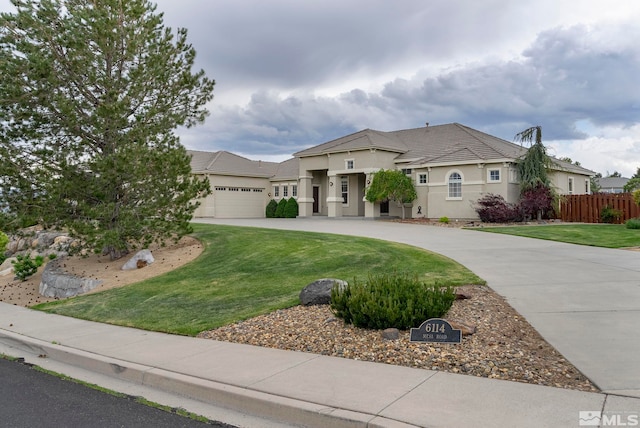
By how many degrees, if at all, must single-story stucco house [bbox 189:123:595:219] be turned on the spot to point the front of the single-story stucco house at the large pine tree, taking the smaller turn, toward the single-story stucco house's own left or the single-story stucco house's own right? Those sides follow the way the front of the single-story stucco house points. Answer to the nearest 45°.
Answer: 0° — it already faces it

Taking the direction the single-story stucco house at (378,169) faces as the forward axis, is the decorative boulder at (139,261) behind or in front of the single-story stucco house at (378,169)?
in front

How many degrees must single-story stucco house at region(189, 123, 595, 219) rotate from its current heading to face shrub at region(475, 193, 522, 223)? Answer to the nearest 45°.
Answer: approximately 45° to its left

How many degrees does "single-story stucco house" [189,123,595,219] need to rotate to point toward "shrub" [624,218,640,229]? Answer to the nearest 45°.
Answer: approximately 45° to its left

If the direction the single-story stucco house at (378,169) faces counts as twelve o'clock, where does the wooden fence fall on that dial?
The wooden fence is roughly at 10 o'clock from the single-story stucco house.

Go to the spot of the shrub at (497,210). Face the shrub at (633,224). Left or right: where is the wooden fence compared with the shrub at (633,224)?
left

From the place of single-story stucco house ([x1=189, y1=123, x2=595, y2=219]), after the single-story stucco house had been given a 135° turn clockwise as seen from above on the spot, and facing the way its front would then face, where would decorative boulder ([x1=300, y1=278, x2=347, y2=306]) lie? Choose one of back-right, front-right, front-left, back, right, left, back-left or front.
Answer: back-left

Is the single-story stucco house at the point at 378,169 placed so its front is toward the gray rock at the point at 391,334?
yes

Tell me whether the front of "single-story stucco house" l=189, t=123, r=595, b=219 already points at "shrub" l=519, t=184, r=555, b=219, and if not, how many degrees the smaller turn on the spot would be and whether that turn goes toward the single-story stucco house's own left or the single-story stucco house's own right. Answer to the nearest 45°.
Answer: approximately 45° to the single-story stucco house's own left

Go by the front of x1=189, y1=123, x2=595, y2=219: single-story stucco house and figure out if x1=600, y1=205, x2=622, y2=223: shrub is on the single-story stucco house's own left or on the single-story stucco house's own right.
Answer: on the single-story stucco house's own left

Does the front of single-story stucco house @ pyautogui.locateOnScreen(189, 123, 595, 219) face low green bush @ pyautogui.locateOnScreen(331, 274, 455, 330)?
yes

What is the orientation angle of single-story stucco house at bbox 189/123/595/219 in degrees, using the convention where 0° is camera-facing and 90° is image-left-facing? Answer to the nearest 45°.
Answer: approximately 0°

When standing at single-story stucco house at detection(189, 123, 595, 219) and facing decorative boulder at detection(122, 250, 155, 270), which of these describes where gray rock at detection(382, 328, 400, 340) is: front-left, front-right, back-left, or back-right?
front-left

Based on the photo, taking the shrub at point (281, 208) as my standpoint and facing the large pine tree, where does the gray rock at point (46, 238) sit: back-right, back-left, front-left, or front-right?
front-right
